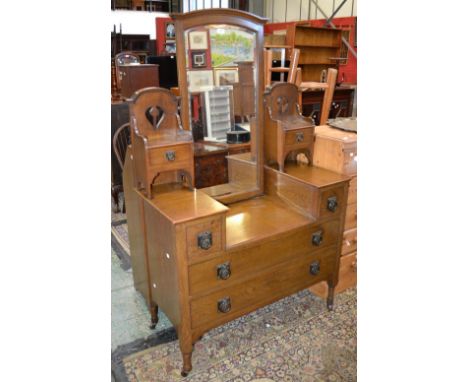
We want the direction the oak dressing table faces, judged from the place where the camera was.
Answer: facing the viewer and to the right of the viewer

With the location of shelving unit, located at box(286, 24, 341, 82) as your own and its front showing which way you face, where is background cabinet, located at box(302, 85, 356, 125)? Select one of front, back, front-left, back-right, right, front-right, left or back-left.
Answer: front-right

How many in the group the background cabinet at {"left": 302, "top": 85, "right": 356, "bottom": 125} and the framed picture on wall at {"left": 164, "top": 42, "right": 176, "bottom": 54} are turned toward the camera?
2

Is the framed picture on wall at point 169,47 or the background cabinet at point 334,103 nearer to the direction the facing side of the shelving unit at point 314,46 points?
the background cabinet

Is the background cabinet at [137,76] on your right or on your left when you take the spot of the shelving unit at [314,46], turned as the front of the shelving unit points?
on your right

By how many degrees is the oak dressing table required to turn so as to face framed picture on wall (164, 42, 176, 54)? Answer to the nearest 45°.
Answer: approximately 135° to its left

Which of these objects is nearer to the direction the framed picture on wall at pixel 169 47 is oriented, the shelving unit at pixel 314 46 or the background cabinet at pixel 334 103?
the background cabinet

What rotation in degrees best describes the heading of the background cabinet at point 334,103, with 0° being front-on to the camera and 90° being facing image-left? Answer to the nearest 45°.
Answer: approximately 0°

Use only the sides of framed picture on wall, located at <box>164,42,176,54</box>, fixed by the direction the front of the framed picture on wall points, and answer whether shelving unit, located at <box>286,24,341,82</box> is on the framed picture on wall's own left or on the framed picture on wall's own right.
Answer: on the framed picture on wall's own left

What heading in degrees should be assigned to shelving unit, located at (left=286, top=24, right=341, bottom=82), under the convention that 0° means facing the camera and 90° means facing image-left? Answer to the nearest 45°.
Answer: approximately 315°

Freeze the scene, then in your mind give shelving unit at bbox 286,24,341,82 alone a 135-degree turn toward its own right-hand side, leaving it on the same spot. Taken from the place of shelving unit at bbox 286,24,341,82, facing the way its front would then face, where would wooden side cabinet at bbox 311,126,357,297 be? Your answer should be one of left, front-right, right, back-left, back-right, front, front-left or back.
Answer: left

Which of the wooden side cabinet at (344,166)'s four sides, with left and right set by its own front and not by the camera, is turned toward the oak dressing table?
right
